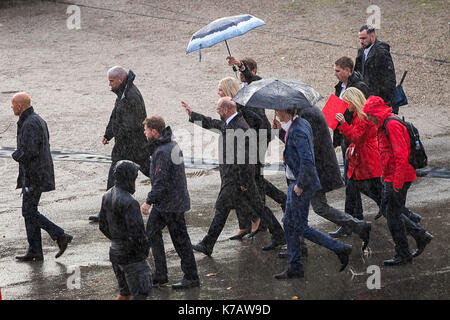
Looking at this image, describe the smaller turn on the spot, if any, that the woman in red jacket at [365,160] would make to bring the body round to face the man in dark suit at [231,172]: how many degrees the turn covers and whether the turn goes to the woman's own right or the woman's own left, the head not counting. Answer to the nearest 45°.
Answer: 0° — they already face them

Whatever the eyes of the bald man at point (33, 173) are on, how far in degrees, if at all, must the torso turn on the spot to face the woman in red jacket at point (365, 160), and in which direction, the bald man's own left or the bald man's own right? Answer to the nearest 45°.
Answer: approximately 180°

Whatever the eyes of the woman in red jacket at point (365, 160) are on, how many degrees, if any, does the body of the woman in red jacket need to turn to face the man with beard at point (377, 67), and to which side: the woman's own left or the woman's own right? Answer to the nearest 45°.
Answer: approximately 90° to the woman's own right

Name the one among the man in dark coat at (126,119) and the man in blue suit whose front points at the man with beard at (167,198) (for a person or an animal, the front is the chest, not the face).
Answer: the man in blue suit

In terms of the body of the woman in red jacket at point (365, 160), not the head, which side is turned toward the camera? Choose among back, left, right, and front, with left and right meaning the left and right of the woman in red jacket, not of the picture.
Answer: left

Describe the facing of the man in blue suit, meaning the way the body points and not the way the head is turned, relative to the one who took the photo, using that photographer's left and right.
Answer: facing to the left of the viewer

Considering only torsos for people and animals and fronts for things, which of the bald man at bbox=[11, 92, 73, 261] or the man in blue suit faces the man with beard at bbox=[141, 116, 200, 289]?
the man in blue suit

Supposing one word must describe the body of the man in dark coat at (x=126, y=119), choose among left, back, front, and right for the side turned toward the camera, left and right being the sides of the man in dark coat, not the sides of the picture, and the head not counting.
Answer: left

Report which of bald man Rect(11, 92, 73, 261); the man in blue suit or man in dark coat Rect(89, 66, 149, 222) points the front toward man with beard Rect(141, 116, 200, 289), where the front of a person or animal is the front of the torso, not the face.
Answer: the man in blue suit

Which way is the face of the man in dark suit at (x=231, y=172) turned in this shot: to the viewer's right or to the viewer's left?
to the viewer's left

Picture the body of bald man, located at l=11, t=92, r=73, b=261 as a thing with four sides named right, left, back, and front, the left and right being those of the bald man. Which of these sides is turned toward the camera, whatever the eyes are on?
left

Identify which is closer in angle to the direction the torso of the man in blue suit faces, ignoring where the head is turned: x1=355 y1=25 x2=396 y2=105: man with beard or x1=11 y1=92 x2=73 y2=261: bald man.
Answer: the bald man

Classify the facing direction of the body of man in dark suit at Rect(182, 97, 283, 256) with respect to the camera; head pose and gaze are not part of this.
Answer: to the viewer's left
